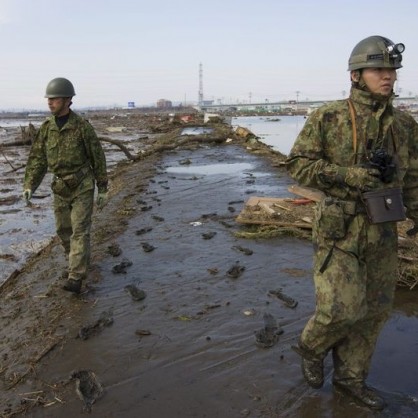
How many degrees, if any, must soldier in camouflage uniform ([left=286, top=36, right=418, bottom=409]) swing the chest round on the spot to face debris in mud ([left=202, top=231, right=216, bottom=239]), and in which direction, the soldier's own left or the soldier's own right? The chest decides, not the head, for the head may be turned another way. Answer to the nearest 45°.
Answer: approximately 180°

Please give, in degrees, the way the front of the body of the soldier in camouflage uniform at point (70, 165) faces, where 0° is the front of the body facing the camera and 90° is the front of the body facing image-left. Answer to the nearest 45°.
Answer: approximately 45°

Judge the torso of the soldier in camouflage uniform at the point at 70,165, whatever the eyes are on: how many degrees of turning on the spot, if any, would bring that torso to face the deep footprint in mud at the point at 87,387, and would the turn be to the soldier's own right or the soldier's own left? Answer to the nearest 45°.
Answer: approximately 45° to the soldier's own left

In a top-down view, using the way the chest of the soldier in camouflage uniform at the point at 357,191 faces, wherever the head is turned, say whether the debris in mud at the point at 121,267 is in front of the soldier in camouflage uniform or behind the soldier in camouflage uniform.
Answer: behind

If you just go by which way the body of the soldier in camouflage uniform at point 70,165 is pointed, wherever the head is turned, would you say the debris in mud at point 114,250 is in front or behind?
behind

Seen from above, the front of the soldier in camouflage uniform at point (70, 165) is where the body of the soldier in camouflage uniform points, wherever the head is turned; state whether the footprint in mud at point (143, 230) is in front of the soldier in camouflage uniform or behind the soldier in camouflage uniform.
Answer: behind

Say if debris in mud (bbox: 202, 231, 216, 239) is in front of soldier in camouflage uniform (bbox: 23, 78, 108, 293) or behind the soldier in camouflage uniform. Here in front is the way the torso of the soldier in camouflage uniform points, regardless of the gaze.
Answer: behind

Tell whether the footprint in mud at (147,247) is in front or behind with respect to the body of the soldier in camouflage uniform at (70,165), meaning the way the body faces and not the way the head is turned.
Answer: behind

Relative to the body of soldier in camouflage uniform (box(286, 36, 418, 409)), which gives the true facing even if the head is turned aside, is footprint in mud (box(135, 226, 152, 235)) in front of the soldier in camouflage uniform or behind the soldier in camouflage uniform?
behind
